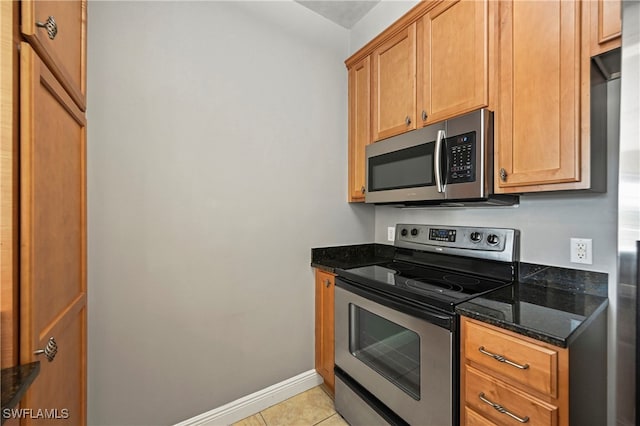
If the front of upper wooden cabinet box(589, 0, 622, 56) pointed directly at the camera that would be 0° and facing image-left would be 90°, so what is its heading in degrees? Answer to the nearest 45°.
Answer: approximately 45°

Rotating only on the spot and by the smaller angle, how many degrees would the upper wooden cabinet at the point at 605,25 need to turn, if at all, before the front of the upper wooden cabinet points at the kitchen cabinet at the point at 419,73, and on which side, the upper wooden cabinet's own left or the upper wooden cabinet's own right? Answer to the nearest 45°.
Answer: approximately 45° to the upper wooden cabinet's own right

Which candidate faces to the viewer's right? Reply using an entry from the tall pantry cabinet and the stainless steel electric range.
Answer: the tall pantry cabinet

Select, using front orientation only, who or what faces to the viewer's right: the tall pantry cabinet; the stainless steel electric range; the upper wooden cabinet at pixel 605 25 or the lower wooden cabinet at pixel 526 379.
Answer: the tall pantry cabinet

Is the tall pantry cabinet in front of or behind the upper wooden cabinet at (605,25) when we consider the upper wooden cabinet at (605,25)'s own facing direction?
in front

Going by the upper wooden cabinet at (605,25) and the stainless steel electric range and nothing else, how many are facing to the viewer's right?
0

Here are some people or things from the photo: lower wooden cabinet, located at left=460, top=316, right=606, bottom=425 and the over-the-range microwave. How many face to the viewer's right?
0

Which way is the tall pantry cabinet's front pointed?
to the viewer's right

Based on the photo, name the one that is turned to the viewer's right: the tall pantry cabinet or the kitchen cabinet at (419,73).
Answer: the tall pantry cabinet

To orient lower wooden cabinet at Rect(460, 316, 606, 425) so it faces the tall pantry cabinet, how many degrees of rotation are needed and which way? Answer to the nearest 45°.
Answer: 0° — it already faces it

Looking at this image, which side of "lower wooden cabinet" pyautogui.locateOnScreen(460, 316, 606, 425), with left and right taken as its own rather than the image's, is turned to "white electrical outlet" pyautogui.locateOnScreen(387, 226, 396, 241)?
right
